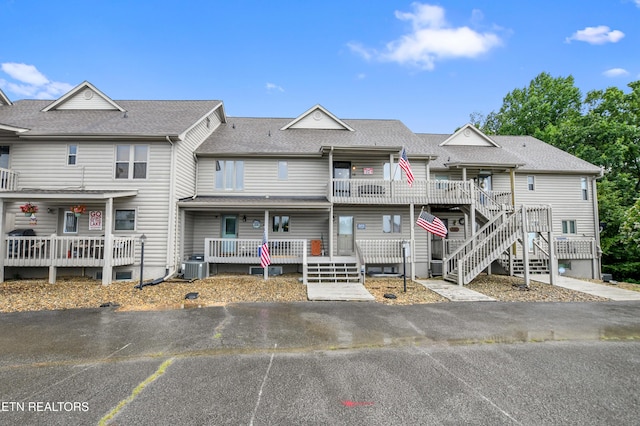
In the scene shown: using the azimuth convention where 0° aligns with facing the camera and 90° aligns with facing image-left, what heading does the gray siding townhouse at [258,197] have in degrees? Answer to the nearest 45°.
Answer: approximately 0°

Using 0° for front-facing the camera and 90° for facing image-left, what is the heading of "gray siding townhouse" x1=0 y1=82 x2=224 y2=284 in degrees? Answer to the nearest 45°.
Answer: approximately 0°

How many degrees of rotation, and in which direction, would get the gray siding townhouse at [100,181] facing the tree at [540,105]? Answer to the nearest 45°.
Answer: approximately 90° to its left

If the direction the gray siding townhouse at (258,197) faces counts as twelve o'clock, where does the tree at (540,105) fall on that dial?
The tree is roughly at 8 o'clock from the gray siding townhouse.

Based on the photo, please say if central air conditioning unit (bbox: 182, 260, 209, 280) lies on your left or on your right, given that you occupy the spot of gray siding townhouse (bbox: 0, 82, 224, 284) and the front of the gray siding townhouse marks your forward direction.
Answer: on your left

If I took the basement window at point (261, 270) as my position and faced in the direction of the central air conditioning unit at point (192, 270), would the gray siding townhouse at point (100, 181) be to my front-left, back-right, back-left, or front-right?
front-right

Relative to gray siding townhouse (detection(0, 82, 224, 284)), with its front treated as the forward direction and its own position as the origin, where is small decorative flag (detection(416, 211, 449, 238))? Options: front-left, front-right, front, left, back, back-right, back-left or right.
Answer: front-left
